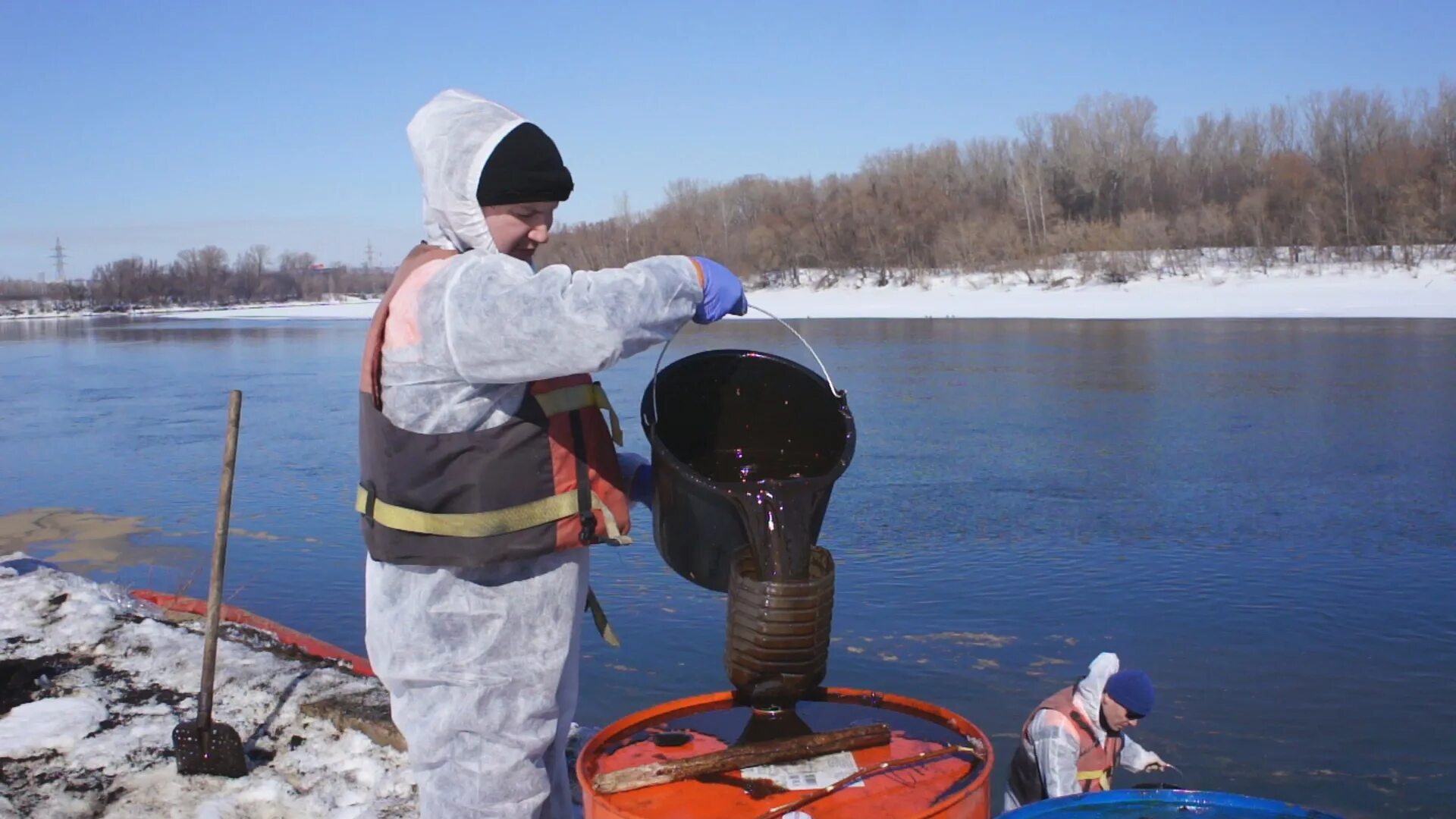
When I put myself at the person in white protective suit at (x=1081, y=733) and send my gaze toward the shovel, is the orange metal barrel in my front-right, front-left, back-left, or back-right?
front-left

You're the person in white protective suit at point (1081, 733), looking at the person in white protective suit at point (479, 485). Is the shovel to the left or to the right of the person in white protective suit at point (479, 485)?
right

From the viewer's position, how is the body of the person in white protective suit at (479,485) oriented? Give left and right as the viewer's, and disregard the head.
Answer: facing to the right of the viewer

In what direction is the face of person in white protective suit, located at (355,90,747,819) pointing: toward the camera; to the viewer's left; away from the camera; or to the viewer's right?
to the viewer's right

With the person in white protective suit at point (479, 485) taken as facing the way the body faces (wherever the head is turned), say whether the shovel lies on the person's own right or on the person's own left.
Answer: on the person's own left

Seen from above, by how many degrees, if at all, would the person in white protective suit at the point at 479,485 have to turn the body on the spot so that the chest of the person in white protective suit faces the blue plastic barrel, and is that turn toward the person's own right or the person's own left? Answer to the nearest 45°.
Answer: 0° — they already face it
